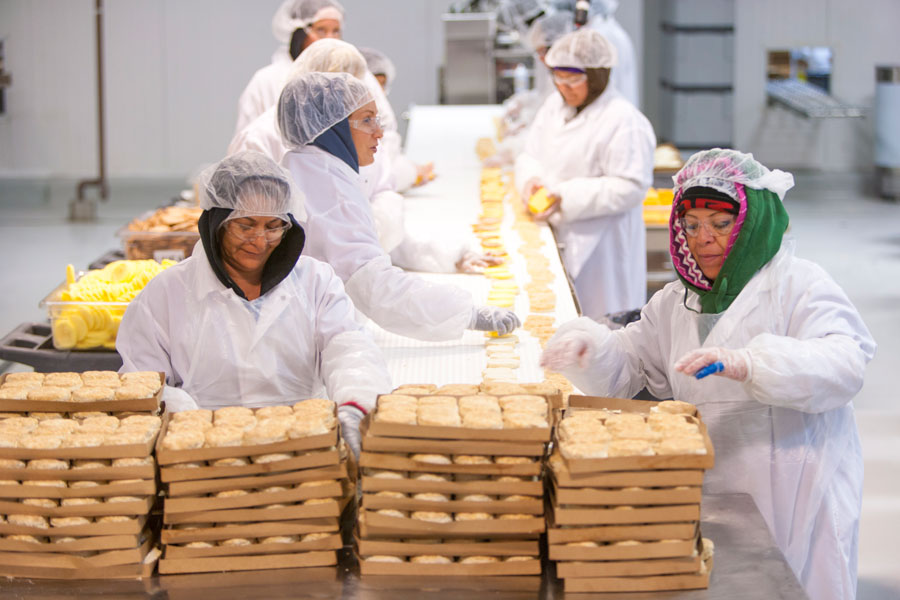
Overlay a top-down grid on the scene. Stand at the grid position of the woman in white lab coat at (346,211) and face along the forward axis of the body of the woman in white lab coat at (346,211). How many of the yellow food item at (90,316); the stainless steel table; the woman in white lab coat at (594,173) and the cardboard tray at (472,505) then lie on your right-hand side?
2

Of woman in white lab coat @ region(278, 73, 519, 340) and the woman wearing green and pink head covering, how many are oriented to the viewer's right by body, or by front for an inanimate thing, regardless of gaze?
1

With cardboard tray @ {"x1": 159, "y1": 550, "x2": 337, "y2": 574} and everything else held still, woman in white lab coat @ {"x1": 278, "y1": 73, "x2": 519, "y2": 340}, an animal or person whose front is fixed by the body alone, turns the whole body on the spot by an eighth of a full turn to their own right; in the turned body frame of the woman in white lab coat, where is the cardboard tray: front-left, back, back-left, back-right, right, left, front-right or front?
front-right

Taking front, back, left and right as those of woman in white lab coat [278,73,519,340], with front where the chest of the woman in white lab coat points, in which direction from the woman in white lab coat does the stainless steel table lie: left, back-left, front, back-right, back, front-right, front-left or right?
right

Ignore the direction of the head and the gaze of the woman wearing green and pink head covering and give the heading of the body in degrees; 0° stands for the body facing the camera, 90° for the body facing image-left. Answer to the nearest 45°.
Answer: approximately 45°

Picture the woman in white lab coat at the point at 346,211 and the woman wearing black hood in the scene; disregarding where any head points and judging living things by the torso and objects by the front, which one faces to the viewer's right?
the woman in white lab coat

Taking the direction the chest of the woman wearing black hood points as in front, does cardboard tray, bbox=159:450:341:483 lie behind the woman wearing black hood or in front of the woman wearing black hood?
in front

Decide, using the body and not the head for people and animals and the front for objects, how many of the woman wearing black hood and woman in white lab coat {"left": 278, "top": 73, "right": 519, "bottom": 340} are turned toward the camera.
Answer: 1

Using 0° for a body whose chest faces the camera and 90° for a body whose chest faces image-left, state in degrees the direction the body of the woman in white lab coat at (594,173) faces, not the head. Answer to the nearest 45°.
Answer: approximately 45°

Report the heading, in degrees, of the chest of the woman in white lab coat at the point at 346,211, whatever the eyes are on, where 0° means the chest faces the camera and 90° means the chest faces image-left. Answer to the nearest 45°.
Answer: approximately 270°

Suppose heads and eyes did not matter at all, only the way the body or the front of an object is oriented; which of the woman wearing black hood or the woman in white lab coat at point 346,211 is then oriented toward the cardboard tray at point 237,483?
the woman wearing black hood

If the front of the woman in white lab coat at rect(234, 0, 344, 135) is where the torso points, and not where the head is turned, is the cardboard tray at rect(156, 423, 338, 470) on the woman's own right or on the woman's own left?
on the woman's own right

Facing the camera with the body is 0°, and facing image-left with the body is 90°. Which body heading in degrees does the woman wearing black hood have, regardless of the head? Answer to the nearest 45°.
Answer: approximately 0°

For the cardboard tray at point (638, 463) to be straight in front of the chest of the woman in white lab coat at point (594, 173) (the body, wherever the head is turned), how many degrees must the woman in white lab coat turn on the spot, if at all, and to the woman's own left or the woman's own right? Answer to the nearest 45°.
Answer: approximately 45° to the woman's own left
